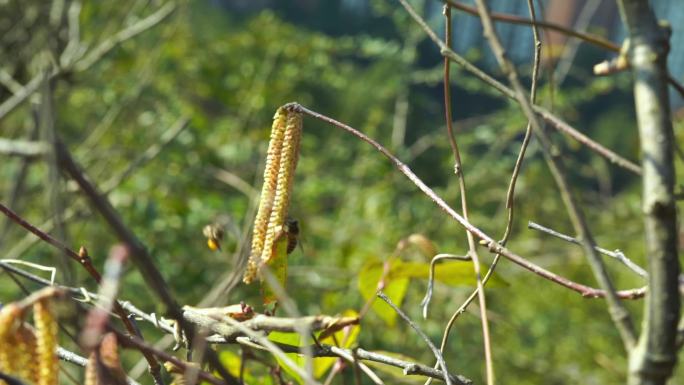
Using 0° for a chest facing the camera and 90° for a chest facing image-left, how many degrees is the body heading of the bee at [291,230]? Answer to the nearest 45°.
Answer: approximately 90°
